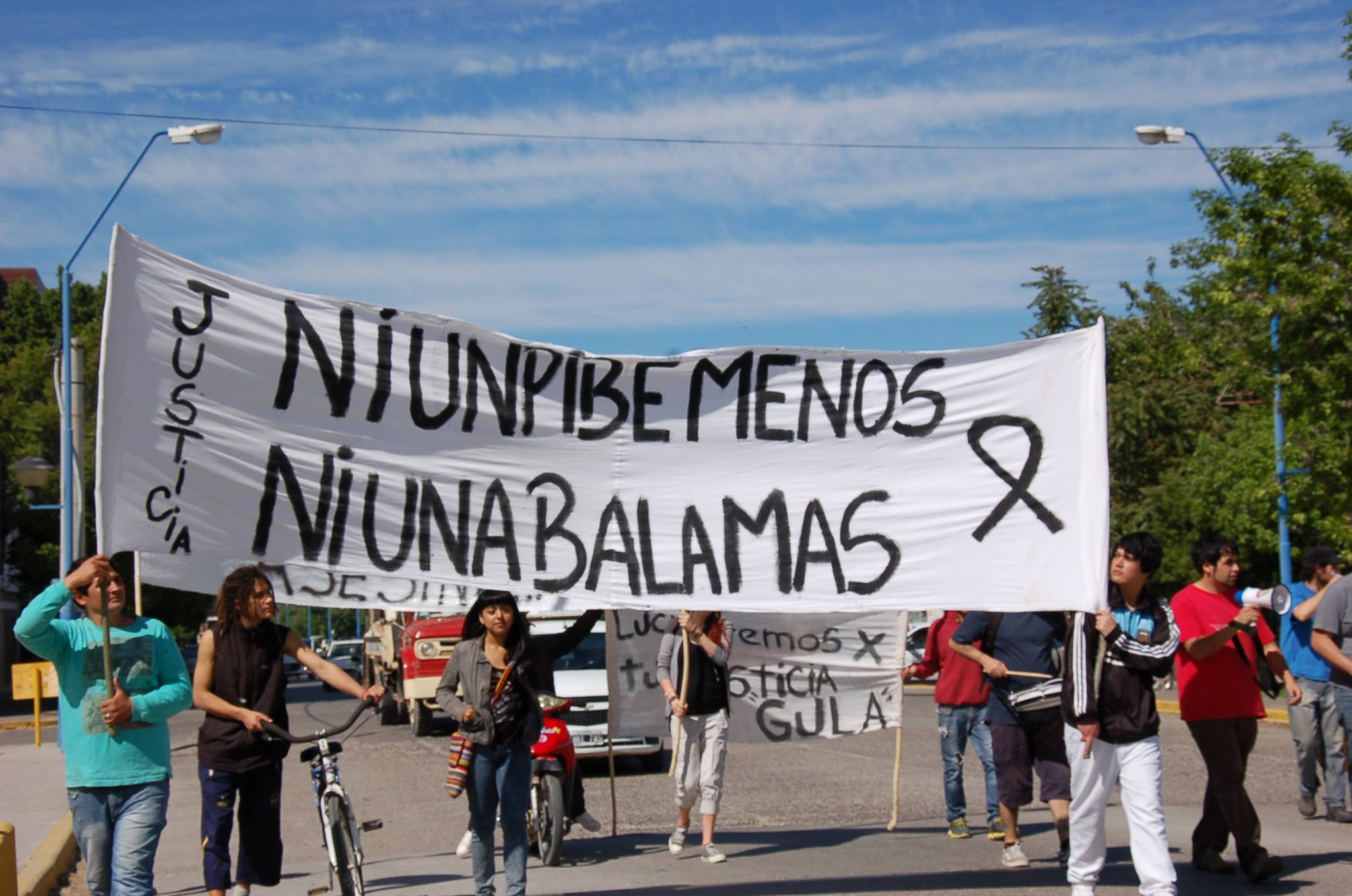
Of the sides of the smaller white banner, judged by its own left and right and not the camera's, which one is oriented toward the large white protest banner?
front

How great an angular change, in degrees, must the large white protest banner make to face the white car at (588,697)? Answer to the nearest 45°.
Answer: approximately 180°

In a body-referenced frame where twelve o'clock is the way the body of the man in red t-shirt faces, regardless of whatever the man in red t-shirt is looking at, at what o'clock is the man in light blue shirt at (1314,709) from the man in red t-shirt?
The man in light blue shirt is roughly at 8 o'clock from the man in red t-shirt.

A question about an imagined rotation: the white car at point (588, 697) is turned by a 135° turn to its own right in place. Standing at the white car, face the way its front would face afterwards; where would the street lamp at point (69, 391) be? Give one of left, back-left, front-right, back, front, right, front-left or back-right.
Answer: front

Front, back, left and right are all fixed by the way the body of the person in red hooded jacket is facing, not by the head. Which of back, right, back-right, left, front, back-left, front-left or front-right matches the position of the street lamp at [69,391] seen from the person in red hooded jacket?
back-right

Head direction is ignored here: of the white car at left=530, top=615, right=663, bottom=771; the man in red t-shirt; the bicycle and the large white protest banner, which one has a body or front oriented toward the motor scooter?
the white car

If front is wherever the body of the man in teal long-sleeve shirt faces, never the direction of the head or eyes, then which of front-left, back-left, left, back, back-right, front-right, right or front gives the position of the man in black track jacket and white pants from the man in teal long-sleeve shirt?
left

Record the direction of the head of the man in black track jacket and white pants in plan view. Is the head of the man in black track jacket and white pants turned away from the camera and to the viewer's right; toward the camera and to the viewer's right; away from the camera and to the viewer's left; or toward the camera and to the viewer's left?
toward the camera and to the viewer's left

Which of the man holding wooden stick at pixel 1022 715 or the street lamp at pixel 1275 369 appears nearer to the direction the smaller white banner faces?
the man holding wooden stick

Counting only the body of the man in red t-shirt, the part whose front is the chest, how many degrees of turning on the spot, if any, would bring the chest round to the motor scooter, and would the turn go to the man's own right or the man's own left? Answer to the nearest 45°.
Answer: approximately 135° to the man's own right
